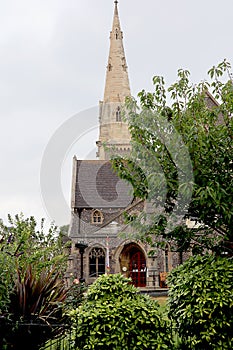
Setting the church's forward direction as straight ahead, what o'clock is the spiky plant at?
The spiky plant is roughly at 12 o'clock from the church.

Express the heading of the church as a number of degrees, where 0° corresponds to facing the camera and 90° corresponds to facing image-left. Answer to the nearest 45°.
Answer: approximately 0°

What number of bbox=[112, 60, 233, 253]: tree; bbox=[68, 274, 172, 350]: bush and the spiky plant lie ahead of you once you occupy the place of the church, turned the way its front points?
3

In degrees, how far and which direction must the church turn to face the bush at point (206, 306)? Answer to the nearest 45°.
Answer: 0° — it already faces it

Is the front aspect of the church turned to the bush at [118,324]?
yes
